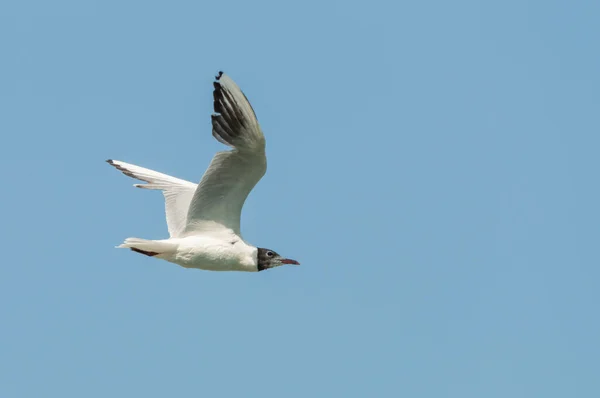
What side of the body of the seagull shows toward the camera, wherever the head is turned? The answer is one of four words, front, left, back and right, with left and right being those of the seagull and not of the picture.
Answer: right
